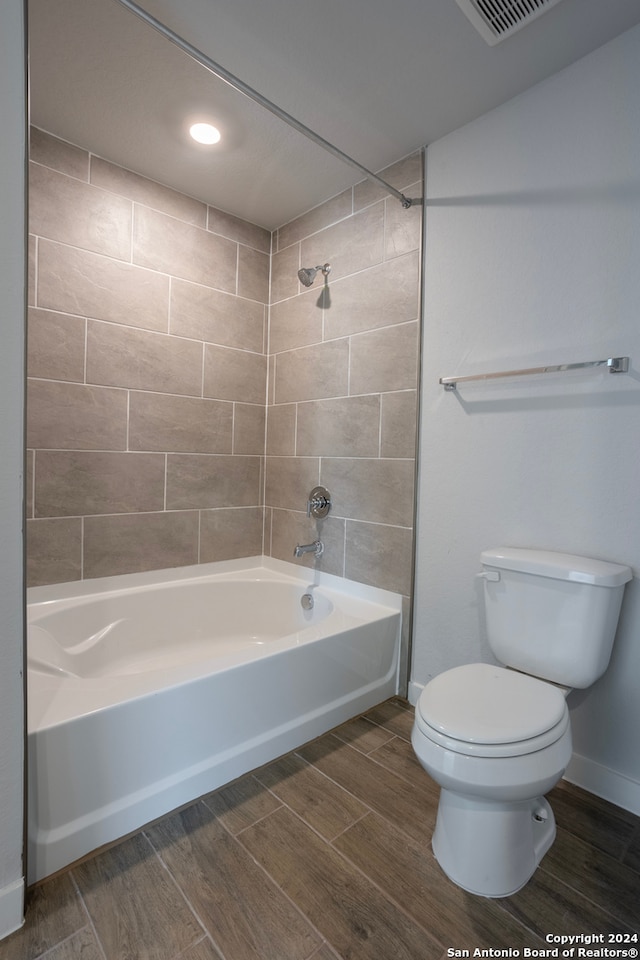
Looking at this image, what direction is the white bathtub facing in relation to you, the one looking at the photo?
facing the viewer and to the right of the viewer

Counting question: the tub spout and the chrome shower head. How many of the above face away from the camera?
0

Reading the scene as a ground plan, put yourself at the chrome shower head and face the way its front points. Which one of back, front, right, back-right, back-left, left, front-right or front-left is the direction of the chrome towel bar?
left

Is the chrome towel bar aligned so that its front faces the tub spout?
no

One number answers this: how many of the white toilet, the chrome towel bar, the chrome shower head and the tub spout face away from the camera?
0

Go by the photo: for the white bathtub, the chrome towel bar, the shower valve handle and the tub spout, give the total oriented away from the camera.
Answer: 0

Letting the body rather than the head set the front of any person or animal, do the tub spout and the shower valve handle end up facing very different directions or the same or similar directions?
same or similar directions

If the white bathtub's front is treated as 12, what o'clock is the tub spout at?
The tub spout is roughly at 9 o'clock from the white bathtub.

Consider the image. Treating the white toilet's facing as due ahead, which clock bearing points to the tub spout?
The tub spout is roughly at 3 o'clock from the white toilet.

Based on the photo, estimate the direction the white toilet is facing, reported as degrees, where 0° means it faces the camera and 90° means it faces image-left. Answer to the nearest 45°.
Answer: approximately 45°

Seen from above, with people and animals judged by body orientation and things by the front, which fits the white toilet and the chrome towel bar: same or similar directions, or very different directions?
same or similar directions

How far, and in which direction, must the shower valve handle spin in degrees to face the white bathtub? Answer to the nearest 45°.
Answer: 0° — it already faces it

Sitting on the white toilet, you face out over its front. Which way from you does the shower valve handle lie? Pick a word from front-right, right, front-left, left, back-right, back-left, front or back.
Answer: right

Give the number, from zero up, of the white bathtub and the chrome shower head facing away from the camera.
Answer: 0

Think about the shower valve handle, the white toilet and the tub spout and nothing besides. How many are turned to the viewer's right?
0

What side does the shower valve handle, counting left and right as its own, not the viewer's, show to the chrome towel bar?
left
